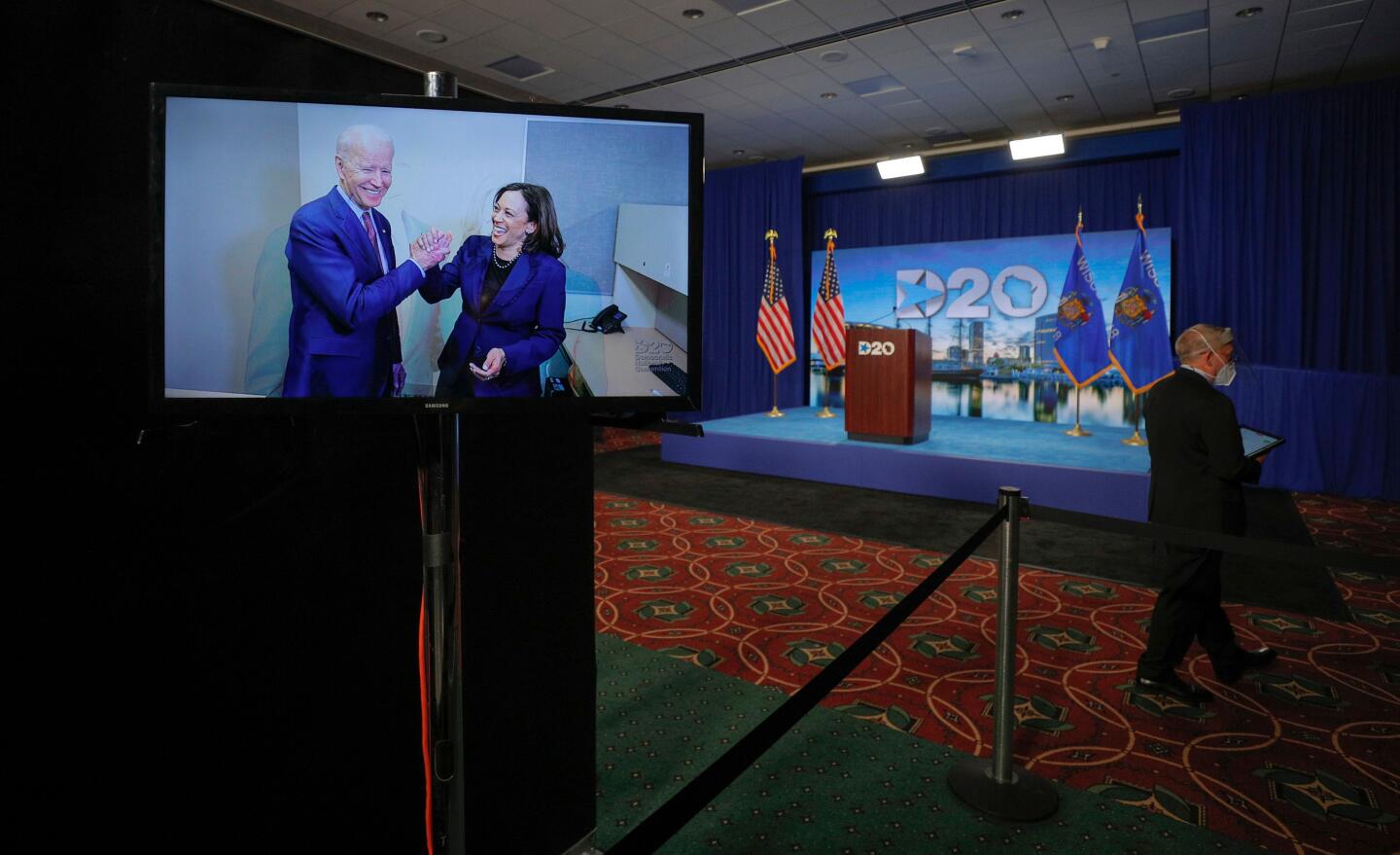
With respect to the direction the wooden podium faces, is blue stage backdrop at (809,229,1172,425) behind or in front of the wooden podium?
behind

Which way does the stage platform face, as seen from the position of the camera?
facing the viewer and to the left of the viewer

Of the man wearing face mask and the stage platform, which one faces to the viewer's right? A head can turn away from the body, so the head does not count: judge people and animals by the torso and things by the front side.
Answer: the man wearing face mask

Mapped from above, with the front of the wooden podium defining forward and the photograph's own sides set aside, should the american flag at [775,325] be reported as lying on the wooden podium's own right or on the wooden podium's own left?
on the wooden podium's own right

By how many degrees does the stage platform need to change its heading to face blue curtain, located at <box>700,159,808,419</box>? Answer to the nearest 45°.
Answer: approximately 90° to its right

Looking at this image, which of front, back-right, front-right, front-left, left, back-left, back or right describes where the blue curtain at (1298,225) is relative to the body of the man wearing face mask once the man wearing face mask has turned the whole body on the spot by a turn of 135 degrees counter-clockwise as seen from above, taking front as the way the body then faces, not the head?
front-right

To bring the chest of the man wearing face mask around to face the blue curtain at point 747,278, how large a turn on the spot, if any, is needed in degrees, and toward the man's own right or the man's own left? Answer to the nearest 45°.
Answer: approximately 135° to the man's own left

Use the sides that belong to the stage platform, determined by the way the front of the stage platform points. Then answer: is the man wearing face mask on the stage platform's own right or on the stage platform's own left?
on the stage platform's own left

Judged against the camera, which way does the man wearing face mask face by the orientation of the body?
to the viewer's right
